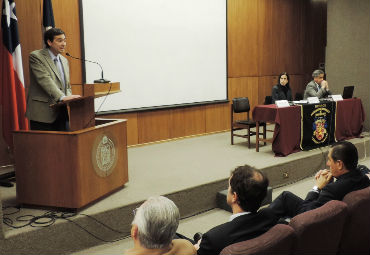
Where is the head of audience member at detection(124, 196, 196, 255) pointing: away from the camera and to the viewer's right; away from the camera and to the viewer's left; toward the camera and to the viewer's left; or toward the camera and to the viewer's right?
away from the camera and to the viewer's left

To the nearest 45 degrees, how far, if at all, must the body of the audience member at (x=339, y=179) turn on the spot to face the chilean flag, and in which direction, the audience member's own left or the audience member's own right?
0° — they already face it

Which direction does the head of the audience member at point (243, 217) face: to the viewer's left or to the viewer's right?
to the viewer's left

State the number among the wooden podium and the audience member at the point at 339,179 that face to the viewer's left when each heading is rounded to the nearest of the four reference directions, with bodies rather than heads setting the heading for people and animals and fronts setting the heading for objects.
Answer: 1

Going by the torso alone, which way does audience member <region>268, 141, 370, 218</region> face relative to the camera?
to the viewer's left

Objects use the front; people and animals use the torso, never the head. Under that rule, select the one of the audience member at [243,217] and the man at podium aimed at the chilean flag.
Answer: the audience member

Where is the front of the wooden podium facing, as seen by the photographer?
facing the viewer and to the right of the viewer

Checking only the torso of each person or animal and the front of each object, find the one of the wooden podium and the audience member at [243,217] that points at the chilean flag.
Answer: the audience member

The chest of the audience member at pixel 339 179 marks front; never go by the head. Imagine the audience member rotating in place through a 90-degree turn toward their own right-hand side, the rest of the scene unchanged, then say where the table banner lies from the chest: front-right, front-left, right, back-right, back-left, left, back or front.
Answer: front

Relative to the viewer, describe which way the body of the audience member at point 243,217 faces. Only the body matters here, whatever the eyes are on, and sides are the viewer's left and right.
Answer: facing away from the viewer and to the left of the viewer

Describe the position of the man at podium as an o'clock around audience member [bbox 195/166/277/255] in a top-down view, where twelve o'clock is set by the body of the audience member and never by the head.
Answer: The man at podium is roughly at 12 o'clock from the audience member.

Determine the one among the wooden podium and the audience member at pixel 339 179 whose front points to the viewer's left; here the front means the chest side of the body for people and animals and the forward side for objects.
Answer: the audience member

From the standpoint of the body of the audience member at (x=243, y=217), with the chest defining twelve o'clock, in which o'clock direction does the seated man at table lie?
The seated man at table is roughly at 2 o'clock from the audience member.

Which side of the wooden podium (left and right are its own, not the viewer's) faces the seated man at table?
left

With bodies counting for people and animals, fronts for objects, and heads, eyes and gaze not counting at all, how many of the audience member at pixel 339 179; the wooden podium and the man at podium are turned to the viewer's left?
1
